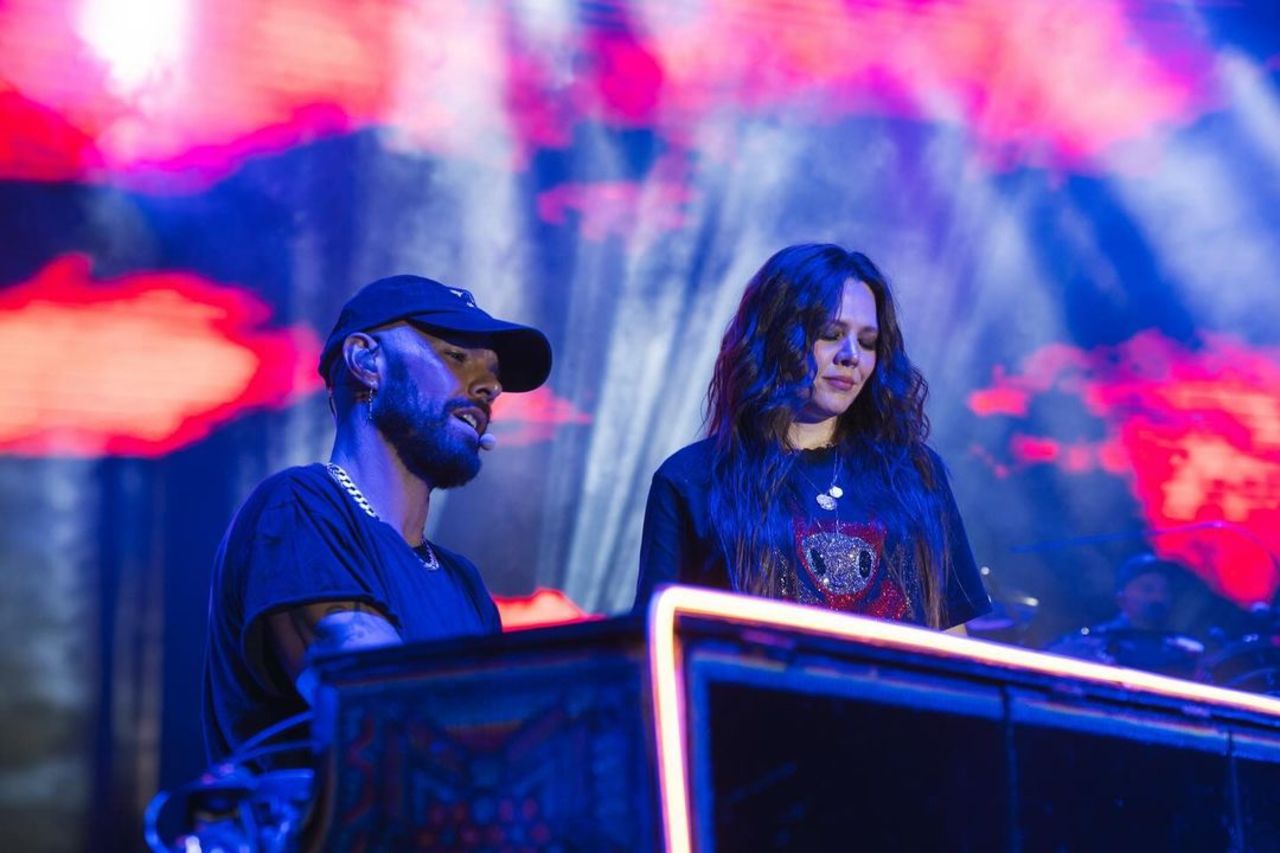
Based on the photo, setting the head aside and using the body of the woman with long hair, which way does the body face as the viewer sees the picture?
toward the camera

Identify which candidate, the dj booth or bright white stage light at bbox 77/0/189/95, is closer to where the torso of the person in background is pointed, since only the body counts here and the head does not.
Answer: the dj booth

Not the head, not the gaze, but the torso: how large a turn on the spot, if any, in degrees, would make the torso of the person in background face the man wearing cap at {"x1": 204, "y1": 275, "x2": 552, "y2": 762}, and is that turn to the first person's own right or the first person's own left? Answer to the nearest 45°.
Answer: approximately 45° to the first person's own right

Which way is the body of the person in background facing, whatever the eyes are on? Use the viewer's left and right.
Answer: facing the viewer and to the right of the viewer

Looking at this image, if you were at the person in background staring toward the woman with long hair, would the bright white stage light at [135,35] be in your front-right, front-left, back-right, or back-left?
front-right

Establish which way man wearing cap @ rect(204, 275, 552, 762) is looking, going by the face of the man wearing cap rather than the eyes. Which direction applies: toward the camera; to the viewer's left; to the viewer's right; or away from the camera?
to the viewer's right

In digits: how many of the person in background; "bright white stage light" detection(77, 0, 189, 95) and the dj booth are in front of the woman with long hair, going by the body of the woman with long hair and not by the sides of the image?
1
